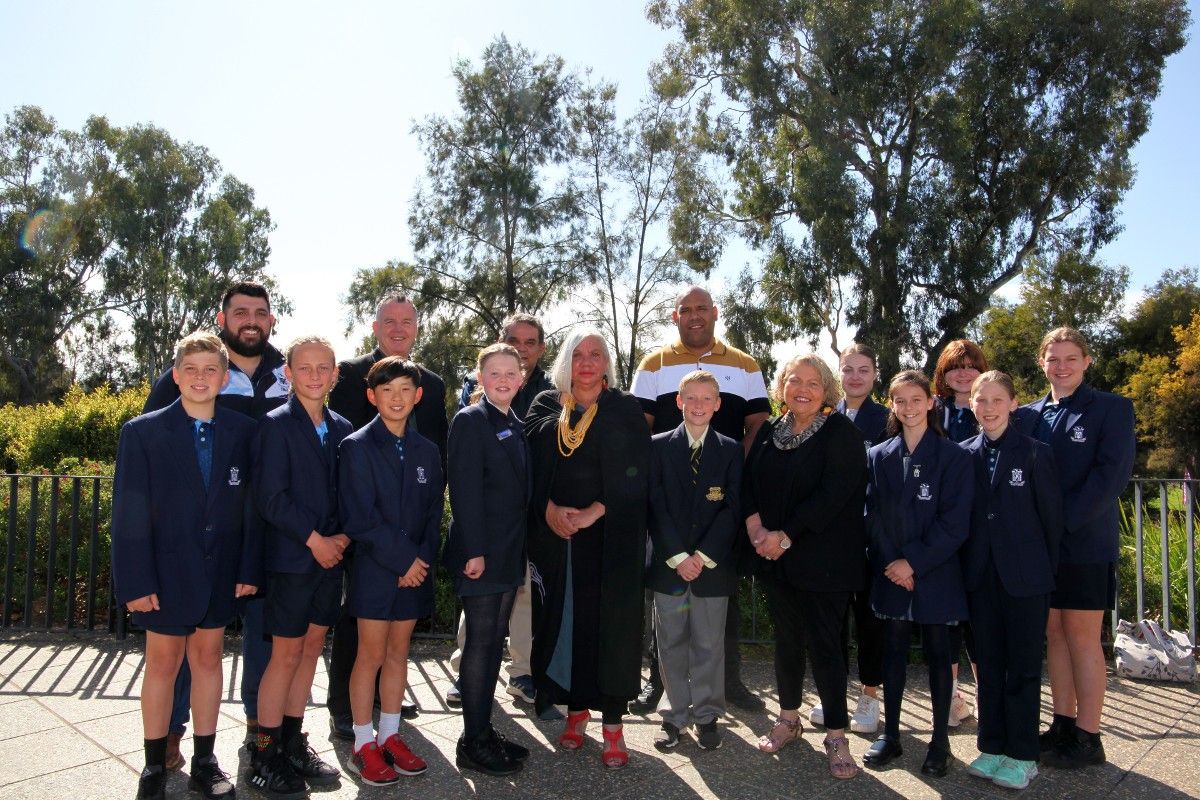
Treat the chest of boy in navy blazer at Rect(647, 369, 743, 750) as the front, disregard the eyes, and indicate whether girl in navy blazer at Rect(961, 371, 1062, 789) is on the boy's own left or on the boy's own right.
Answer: on the boy's own left

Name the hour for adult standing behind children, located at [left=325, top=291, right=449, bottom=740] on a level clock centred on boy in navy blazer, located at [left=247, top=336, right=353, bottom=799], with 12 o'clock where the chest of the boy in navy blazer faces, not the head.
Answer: The adult standing behind children is roughly at 8 o'clock from the boy in navy blazer.

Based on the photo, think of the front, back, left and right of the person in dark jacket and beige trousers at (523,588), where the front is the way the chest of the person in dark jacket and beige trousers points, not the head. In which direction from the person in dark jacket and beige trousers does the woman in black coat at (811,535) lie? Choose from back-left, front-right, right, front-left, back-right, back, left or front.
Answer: front-left

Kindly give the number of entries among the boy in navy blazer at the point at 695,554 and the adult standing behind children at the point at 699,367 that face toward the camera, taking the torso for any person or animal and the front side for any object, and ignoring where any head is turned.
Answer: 2
